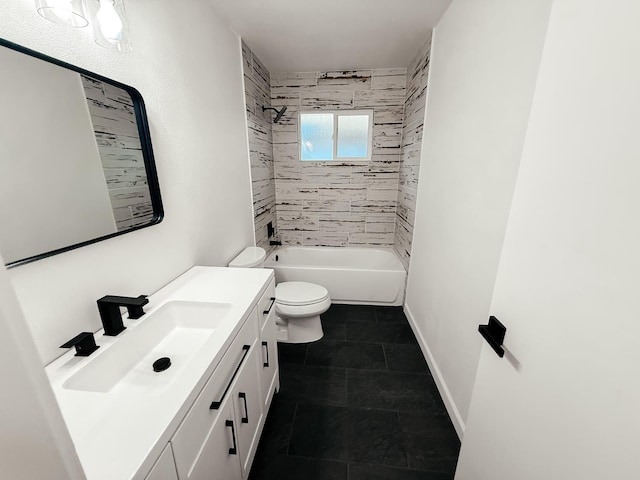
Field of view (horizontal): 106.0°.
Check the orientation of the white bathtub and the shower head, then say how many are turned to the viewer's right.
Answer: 1

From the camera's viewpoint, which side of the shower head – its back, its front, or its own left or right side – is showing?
right

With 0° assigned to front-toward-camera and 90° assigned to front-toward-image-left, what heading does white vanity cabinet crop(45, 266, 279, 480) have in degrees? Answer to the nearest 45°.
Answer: approximately 315°

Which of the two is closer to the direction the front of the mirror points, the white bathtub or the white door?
the white door

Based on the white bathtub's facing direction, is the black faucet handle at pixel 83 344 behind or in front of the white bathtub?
in front

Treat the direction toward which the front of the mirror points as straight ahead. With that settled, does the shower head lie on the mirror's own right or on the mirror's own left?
on the mirror's own left

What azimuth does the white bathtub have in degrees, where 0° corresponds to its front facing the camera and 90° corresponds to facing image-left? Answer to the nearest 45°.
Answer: approximately 0°

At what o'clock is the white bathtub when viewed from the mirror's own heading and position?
The white bathtub is roughly at 10 o'clock from the mirror.
